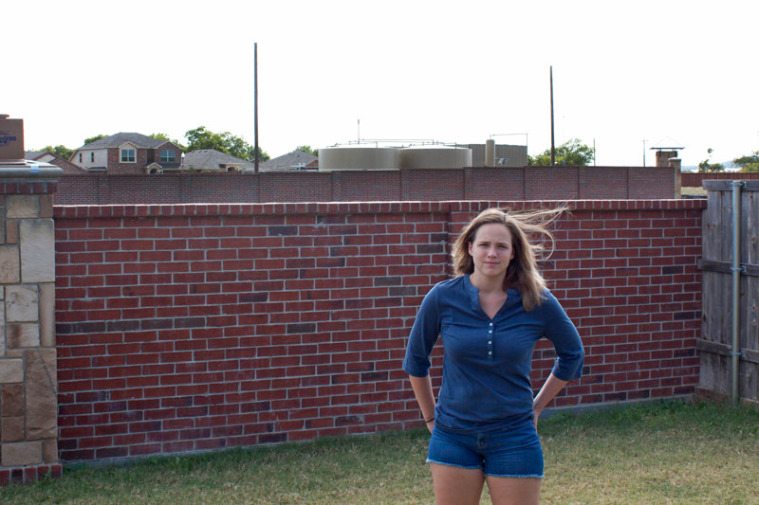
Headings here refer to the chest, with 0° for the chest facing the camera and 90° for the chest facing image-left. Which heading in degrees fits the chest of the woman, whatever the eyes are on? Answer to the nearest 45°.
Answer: approximately 0°

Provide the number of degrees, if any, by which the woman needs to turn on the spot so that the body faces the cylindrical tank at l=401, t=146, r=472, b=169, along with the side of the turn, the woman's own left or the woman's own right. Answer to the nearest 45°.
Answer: approximately 180°

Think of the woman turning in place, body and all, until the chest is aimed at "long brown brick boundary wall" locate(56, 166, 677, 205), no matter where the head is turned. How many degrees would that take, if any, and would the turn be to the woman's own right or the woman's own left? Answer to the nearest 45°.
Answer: approximately 180°

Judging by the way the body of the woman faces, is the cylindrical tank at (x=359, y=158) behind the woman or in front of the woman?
behind

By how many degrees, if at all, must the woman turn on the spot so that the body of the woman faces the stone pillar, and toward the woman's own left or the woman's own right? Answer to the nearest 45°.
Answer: approximately 135° to the woman's own right

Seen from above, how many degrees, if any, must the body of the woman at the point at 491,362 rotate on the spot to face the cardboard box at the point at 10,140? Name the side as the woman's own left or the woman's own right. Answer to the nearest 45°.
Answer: approximately 135° to the woman's own right

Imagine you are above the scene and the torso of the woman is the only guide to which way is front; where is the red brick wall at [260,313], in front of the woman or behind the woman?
behind
